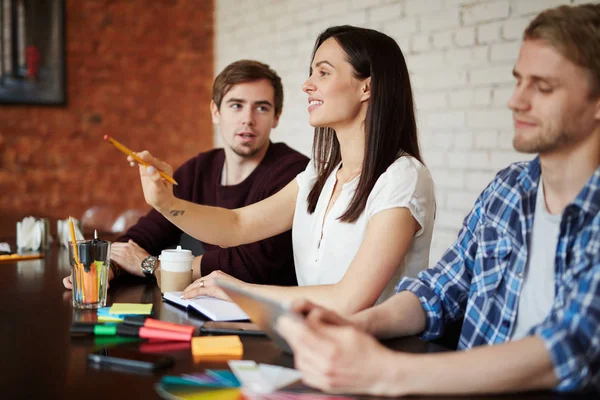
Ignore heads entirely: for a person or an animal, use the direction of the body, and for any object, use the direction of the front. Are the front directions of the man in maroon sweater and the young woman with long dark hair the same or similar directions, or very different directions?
same or similar directions

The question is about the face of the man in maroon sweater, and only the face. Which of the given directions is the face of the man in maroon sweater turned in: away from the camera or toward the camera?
toward the camera

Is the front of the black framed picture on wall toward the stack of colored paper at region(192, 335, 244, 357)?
yes

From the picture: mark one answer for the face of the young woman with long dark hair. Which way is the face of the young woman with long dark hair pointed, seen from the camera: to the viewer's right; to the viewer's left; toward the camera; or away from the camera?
to the viewer's left

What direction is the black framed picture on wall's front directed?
toward the camera

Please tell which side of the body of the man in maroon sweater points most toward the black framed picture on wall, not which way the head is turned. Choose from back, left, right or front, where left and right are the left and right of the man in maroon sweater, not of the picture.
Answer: right

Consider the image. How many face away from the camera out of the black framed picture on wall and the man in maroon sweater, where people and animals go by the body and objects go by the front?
0

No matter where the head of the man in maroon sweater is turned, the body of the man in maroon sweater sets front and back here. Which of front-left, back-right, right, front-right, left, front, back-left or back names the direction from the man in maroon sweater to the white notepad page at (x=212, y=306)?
front-left

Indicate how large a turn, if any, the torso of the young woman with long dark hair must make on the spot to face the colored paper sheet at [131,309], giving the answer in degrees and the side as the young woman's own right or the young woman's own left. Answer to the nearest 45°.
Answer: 0° — they already face it

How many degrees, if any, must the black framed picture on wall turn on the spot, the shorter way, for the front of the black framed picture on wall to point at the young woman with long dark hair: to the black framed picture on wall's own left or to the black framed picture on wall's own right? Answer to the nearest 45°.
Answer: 0° — it already faces them

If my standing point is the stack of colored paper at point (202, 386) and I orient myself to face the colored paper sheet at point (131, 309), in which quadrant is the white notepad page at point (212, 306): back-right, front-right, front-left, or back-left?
front-right

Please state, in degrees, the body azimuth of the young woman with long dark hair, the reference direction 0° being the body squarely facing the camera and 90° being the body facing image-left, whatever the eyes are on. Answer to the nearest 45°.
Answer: approximately 45°
